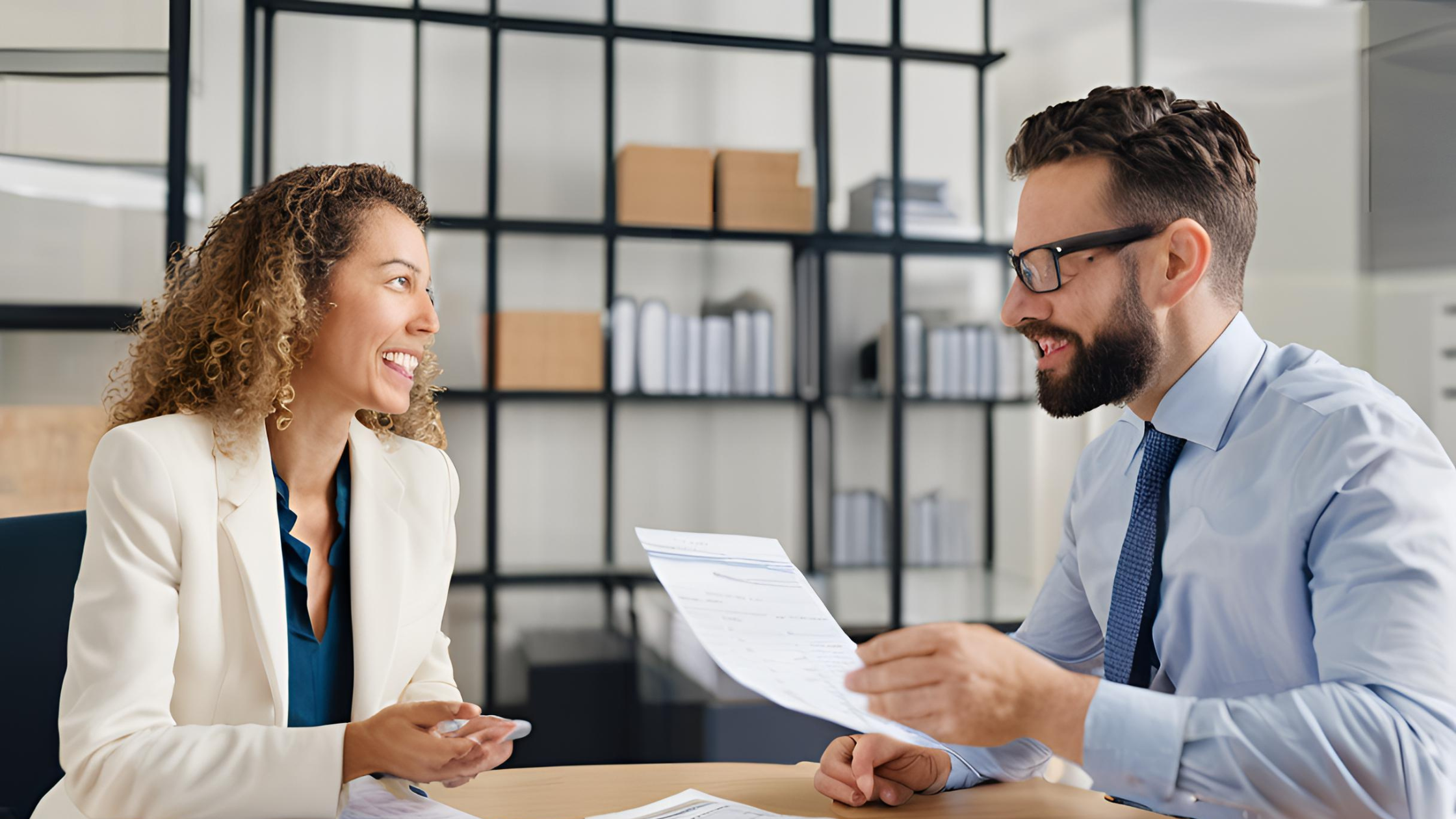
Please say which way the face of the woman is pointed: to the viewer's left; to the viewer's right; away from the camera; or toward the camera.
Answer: to the viewer's right

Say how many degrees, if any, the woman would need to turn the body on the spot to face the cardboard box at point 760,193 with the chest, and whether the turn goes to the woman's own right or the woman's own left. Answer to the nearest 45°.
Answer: approximately 90° to the woman's own left

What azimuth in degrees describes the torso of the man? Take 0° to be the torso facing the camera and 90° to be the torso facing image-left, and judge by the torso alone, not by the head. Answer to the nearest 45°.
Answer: approximately 45°

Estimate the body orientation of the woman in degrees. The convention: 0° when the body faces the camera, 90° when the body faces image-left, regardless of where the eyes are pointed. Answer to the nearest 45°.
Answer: approximately 315°

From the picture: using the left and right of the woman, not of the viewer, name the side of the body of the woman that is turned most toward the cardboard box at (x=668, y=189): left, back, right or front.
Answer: left

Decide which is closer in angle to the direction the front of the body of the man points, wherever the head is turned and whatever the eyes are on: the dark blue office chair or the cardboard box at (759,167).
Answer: the dark blue office chair

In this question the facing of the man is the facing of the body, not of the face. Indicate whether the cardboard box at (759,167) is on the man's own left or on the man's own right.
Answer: on the man's own right

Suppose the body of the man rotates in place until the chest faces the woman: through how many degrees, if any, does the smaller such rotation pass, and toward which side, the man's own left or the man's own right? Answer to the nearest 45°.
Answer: approximately 45° to the man's own right

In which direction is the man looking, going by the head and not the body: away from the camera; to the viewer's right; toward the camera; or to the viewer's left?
to the viewer's left
